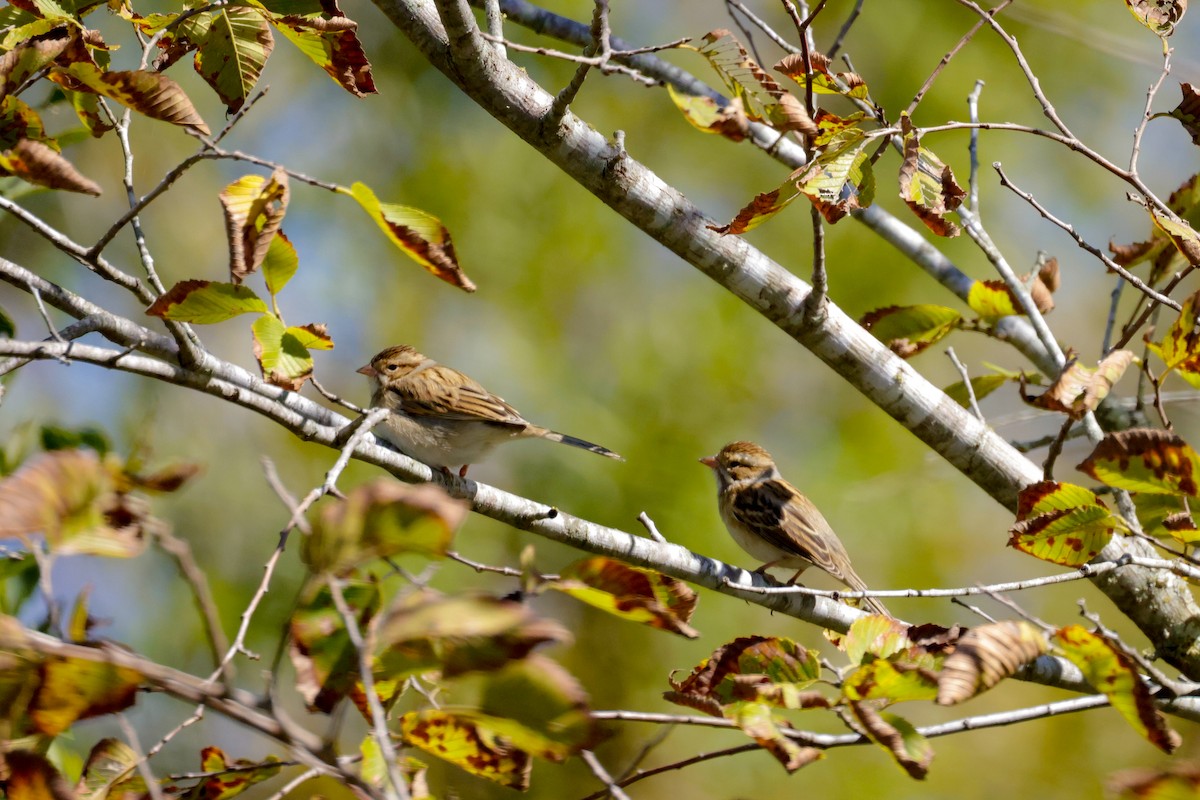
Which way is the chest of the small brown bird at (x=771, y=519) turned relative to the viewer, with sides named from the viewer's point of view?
facing to the left of the viewer

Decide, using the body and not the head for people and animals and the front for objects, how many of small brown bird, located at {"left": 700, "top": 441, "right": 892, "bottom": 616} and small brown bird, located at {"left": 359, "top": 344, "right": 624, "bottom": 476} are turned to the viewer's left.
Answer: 2

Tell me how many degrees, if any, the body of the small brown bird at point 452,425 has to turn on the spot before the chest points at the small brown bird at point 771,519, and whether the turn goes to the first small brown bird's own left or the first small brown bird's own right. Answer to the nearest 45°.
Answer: approximately 180°

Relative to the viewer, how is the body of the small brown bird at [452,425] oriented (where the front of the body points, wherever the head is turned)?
to the viewer's left
